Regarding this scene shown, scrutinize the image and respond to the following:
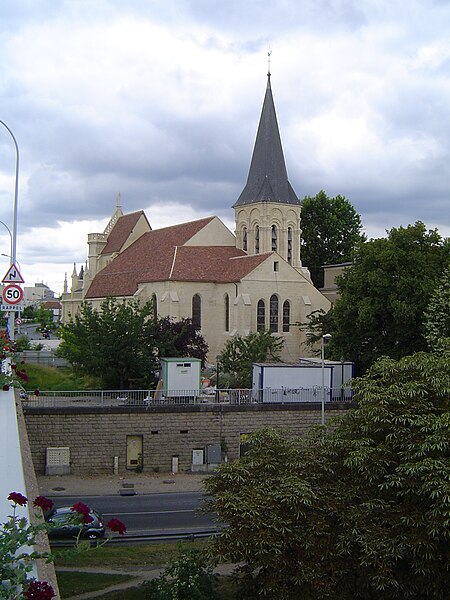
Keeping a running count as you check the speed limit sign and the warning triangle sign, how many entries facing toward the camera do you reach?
2

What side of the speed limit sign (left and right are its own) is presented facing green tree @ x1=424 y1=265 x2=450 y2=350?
left

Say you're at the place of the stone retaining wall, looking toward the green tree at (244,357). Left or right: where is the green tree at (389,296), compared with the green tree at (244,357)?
right

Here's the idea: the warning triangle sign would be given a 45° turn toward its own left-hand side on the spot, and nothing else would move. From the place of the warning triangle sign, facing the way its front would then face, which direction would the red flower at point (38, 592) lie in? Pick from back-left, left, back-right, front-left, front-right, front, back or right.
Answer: front-right

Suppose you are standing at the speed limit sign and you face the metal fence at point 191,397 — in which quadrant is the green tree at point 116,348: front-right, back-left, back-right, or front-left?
front-left

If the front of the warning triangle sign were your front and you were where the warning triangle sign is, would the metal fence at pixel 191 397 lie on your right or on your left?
on your left

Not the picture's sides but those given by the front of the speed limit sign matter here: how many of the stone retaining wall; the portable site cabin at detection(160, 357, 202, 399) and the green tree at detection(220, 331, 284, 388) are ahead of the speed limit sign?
0

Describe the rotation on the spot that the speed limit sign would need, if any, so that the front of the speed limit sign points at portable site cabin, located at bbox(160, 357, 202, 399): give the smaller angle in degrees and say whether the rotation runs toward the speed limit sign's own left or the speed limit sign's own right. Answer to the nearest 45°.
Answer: approximately 135° to the speed limit sign's own left

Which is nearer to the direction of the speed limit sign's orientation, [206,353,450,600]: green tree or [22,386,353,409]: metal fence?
the green tree

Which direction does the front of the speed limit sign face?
toward the camera

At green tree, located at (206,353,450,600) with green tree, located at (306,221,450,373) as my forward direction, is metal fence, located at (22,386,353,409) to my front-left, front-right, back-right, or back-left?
front-left

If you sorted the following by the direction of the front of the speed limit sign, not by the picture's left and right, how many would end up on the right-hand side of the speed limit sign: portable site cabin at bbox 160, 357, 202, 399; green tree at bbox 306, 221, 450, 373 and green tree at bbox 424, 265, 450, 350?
0

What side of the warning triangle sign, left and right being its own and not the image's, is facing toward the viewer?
front

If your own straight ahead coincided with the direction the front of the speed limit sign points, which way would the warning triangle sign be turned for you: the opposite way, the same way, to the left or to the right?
the same way

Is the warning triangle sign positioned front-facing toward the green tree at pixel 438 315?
no

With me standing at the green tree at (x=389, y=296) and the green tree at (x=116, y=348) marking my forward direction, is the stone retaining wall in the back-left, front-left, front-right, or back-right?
front-left
